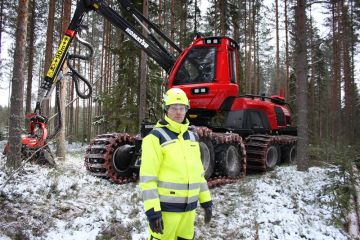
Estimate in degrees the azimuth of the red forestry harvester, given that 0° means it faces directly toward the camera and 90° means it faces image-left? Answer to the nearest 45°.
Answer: approximately 45°

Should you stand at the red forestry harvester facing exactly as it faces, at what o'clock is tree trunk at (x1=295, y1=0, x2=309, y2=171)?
The tree trunk is roughly at 7 o'clock from the red forestry harvester.
